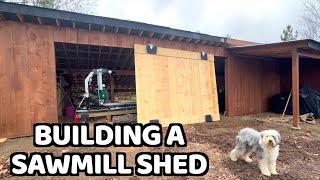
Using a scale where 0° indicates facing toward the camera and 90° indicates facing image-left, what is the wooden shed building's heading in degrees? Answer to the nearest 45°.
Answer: approximately 315°

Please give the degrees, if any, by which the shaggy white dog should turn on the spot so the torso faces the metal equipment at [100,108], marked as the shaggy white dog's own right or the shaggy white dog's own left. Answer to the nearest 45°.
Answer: approximately 180°

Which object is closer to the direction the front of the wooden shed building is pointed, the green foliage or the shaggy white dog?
the shaggy white dog

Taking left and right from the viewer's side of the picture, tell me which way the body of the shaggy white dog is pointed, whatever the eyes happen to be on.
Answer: facing the viewer and to the right of the viewer
